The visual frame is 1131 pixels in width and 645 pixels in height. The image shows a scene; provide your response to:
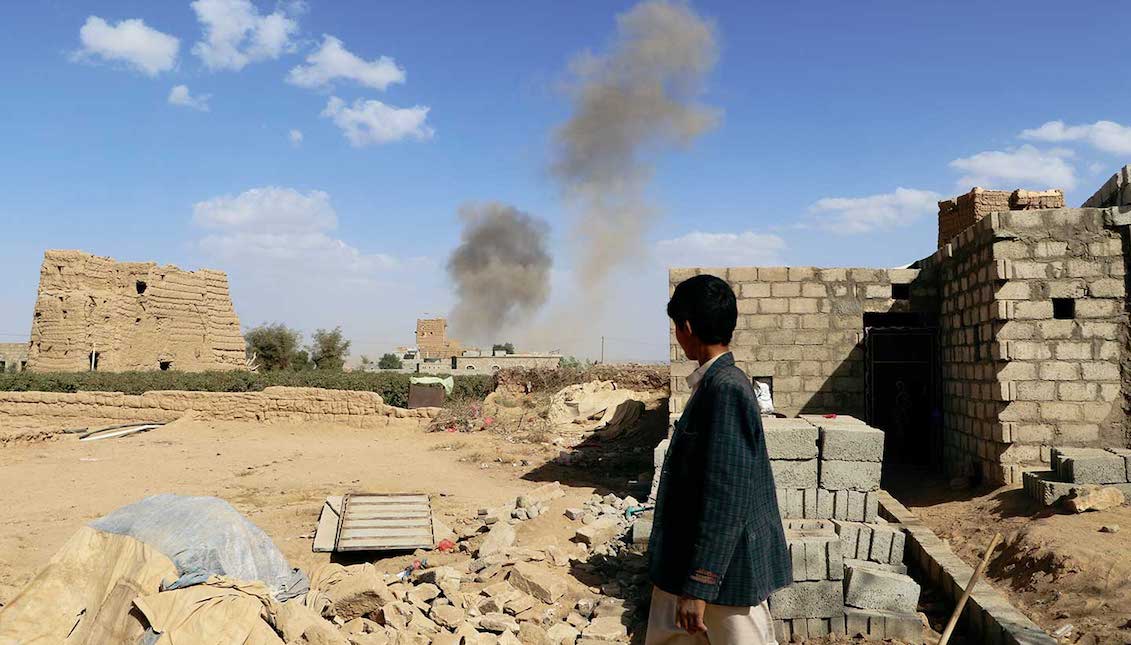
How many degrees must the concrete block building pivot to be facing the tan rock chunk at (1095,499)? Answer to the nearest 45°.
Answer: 0° — it already faces it

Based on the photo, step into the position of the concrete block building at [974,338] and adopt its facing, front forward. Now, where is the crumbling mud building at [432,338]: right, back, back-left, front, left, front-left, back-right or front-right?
back-right

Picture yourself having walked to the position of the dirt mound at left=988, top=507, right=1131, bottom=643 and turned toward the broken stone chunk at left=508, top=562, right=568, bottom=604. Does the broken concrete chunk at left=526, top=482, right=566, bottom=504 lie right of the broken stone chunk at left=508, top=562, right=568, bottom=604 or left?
right

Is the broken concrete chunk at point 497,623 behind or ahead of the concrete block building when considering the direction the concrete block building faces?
ahead

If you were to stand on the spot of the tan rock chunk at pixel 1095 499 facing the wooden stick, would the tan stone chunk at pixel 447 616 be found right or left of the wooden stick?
right

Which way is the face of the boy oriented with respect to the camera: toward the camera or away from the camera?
away from the camera

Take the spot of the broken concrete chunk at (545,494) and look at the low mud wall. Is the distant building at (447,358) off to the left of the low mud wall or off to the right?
right

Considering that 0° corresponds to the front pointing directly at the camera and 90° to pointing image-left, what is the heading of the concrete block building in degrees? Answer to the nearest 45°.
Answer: approximately 0°

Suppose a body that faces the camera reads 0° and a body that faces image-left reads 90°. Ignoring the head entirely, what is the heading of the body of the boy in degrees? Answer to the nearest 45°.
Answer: approximately 90°

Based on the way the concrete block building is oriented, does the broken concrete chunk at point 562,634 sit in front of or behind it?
in front

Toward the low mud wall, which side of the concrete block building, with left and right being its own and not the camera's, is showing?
right

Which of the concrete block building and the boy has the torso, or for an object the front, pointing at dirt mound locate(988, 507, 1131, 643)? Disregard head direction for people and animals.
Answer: the concrete block building

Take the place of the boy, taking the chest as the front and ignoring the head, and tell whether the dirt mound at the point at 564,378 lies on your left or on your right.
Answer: on your right

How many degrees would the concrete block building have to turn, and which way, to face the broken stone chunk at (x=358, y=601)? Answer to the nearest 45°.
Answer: approximately 45° to its right

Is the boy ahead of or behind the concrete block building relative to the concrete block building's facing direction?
ahead

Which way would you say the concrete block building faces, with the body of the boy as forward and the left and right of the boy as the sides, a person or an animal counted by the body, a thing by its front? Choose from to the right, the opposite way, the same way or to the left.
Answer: to the left
